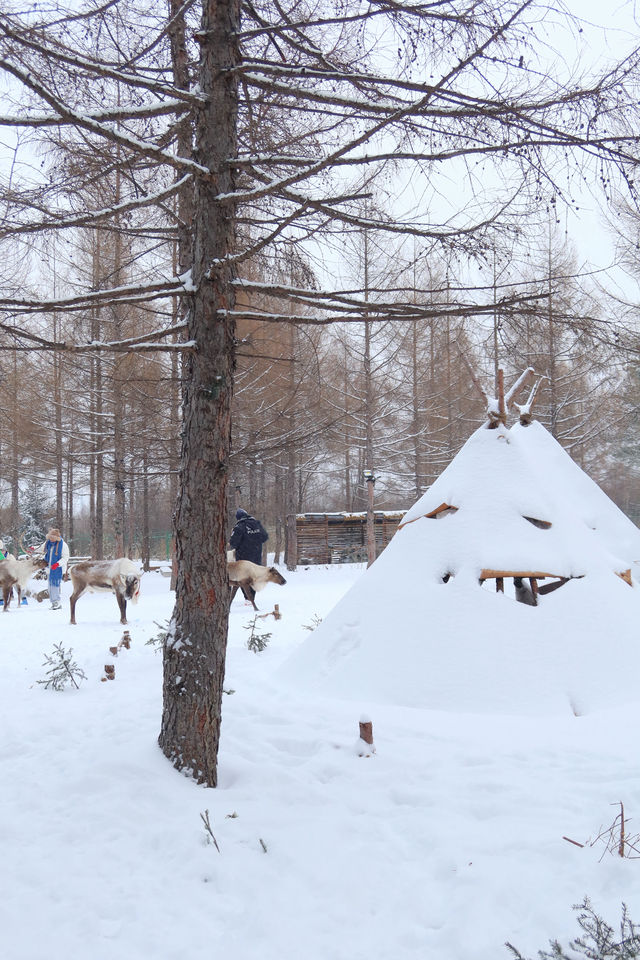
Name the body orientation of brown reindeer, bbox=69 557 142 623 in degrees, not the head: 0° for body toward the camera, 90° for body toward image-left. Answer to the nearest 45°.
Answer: approximately 270°

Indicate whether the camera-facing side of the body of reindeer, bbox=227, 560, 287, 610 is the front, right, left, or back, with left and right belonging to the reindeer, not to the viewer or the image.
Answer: right

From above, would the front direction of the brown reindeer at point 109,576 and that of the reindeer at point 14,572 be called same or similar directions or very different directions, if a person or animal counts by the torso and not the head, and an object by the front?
same or similar directions

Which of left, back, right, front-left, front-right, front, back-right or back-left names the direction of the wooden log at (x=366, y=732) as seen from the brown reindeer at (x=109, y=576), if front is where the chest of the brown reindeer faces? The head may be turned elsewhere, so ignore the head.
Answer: right

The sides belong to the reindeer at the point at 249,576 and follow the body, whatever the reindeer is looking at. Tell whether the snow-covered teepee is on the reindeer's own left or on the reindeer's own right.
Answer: on the reindeer's own right

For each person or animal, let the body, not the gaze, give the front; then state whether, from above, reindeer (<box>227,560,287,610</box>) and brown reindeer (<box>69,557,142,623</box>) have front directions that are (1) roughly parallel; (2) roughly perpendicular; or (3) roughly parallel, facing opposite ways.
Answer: roughly parallel

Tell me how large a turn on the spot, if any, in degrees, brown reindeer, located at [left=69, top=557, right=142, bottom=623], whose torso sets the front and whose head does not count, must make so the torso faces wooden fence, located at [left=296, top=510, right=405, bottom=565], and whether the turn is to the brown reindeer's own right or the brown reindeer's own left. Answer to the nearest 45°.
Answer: approximately 45° to the brown reindeer's own left

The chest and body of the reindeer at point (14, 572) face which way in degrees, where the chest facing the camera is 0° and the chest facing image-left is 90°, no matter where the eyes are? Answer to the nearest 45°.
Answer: approximately 270°

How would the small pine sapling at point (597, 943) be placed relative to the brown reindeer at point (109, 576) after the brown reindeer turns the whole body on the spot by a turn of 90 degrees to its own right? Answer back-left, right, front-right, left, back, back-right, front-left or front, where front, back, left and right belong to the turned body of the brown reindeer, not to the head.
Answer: front

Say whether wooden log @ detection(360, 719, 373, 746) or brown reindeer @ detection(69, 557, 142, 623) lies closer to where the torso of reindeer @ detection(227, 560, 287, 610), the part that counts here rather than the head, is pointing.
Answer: the wooden log

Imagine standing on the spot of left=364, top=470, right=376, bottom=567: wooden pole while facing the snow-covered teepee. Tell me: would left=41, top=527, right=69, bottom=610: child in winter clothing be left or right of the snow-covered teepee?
right

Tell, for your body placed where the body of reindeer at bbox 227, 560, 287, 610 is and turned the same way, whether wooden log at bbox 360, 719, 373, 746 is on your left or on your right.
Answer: on your right

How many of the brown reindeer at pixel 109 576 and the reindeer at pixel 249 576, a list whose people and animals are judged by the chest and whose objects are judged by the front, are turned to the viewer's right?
2

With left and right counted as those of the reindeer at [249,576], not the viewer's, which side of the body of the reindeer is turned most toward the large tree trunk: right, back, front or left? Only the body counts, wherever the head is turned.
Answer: right
